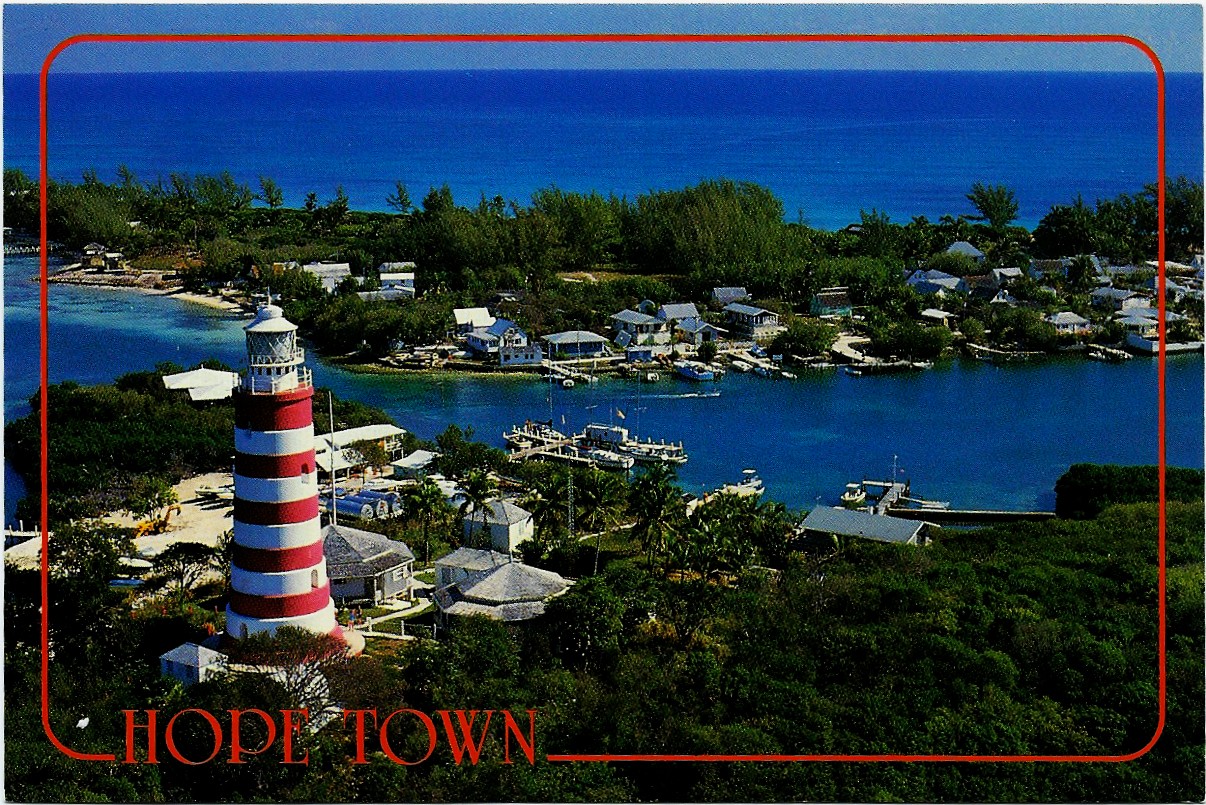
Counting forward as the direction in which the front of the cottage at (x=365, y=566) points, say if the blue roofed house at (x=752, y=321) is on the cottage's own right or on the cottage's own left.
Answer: on the cottage's own left

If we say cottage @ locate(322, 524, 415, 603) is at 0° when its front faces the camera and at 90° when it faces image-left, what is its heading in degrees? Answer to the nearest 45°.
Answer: approximately 315°

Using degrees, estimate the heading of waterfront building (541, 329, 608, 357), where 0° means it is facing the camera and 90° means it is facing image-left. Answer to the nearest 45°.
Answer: approximately 0°

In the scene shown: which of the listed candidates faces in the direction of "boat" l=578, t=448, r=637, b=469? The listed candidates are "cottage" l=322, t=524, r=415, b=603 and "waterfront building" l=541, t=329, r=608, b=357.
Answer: the waterfront building

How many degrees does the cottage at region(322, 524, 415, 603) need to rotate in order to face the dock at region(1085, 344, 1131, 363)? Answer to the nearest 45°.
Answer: approximately 90° to its left

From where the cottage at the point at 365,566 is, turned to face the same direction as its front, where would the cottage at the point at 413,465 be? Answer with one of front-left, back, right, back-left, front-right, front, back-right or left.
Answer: back-left

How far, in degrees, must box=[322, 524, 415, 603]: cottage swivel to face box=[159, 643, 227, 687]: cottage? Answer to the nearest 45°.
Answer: approximately 90° to its right

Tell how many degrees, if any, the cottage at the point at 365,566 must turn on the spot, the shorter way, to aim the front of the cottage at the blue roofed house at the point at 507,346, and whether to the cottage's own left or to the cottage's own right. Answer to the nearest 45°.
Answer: approximately 135° to the cottage's own left

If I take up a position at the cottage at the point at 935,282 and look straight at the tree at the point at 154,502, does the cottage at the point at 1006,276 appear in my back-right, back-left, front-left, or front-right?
back-left

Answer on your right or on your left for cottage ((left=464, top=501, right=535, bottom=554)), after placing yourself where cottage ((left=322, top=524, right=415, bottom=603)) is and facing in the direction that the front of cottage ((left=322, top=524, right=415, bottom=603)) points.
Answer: on your left

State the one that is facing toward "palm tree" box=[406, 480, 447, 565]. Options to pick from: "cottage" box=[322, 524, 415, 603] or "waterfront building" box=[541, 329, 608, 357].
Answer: the waterfront building
